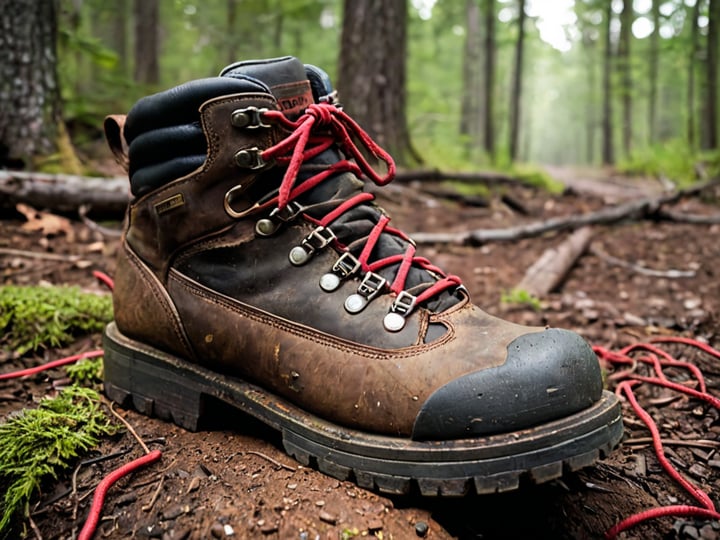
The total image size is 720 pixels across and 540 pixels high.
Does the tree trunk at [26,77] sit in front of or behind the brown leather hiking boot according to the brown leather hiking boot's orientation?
behind

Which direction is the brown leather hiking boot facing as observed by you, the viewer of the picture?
facing the viewer and to the right of the viewer

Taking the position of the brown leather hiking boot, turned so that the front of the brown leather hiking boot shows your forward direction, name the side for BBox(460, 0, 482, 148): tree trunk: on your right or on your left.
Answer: on your left

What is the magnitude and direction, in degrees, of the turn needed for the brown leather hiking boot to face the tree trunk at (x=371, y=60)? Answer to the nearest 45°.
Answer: approximately 135° to its left

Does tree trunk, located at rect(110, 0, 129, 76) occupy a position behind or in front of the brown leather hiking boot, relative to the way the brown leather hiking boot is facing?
behind

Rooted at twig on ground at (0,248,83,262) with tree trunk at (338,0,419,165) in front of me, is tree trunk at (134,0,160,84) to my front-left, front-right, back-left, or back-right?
front-left

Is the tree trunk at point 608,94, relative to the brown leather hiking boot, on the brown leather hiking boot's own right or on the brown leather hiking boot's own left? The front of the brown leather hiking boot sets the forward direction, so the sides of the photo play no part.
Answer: on the brown leather hiking boot's own left
